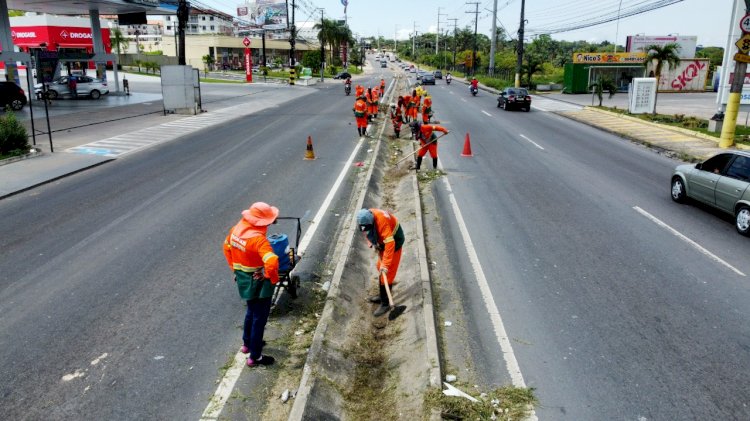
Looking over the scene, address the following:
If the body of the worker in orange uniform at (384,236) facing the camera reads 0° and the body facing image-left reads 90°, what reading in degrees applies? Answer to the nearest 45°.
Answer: approximately 45°

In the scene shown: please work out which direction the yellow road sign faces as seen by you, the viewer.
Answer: facing the viewer

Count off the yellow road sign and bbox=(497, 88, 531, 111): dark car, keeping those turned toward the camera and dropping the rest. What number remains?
1

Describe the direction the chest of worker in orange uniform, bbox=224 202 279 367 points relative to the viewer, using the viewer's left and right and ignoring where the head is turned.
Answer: facing away from the viewer and to the right of the viewer

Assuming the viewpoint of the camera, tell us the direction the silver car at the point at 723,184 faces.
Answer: facing away from the viewer and to the left of the viewer

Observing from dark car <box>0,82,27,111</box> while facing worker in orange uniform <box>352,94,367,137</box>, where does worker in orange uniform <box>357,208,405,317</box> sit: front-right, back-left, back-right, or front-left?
front-right

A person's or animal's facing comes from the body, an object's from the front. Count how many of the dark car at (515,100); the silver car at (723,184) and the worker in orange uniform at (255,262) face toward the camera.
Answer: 0

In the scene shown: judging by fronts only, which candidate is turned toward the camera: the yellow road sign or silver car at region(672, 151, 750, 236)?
the yellow road sign

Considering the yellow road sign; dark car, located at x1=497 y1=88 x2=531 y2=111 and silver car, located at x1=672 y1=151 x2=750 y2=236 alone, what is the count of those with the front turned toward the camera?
1

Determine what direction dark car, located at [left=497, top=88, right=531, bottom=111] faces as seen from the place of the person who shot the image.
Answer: facing away from the viewer and to the left of the viewer

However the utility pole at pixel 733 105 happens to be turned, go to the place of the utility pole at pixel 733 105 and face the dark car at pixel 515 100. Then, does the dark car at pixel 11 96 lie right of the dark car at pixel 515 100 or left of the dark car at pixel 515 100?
left

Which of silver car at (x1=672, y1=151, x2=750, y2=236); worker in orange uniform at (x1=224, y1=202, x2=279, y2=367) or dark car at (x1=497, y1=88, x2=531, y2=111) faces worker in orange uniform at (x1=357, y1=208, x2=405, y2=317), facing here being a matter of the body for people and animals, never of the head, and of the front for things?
worker in orange uniform at (x1=224, y1=202, x2=279, y2=367)

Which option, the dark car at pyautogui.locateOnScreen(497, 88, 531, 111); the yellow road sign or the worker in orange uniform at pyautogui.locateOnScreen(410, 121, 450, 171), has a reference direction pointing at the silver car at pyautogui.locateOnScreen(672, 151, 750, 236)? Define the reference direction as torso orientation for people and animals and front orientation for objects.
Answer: the yellow road sign
